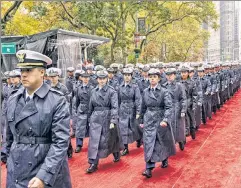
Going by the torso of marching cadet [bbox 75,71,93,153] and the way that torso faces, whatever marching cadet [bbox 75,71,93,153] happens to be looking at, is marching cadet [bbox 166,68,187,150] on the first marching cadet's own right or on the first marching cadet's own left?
on the first marching cadet's own left

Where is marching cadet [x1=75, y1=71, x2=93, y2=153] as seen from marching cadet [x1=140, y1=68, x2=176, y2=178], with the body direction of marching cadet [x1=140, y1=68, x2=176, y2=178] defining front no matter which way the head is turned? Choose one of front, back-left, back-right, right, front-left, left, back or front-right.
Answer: right

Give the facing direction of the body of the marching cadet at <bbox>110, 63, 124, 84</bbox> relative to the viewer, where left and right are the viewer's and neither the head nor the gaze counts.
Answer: facing the viewer and to the left of the viewer

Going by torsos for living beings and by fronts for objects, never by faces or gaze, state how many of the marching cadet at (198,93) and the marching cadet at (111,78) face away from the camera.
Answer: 0

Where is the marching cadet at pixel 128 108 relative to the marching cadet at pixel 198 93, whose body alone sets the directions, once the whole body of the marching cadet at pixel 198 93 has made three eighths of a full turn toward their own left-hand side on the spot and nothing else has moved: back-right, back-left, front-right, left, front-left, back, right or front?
back-right

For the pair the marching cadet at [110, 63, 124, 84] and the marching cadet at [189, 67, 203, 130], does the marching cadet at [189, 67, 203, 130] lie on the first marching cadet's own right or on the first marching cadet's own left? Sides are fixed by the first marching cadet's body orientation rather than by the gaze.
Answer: on the first marching cadet's own left

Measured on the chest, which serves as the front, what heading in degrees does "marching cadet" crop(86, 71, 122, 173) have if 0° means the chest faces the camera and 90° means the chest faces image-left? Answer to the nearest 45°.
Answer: approximately 45°
